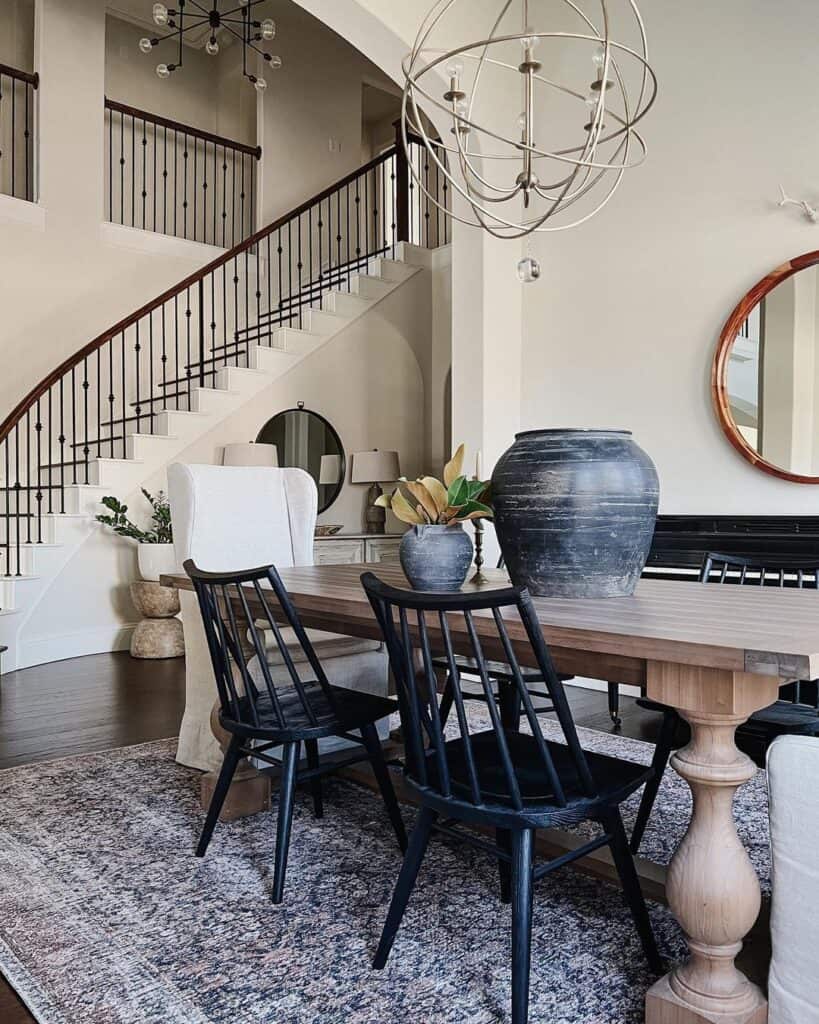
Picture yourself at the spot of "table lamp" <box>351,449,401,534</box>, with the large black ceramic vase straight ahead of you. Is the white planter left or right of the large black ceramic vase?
right

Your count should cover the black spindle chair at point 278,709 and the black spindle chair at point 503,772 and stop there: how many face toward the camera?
0

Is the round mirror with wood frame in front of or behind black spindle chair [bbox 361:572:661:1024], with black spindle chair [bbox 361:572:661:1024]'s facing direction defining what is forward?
in front

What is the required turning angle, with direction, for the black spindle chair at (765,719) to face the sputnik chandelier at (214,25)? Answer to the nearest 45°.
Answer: approximately 90° to its right

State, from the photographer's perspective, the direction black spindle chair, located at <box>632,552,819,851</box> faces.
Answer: facing the viewer and to the left of the viewer

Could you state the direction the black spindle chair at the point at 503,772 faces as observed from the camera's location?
facing away from the viewer and to the right of the viewer

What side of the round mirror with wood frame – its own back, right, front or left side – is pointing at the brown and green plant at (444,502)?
front

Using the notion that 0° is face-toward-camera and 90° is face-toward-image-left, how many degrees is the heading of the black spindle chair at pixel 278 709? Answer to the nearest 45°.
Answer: approximately 225°
